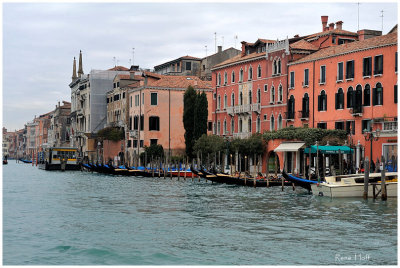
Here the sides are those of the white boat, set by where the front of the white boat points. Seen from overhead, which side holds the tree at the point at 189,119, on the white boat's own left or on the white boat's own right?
on the white boat's own right

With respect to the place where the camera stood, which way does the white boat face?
facing to the left of the viewer

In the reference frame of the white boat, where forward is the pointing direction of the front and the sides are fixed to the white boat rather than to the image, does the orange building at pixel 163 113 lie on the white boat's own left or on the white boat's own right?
on the white boat's own right

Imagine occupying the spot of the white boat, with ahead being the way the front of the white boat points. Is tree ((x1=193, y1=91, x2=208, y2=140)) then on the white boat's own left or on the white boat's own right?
on the white boat's own right

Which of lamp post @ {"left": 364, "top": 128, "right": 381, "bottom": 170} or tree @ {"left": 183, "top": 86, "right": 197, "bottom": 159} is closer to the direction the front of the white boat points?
the tree

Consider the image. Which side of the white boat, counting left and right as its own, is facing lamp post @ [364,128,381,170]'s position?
right
